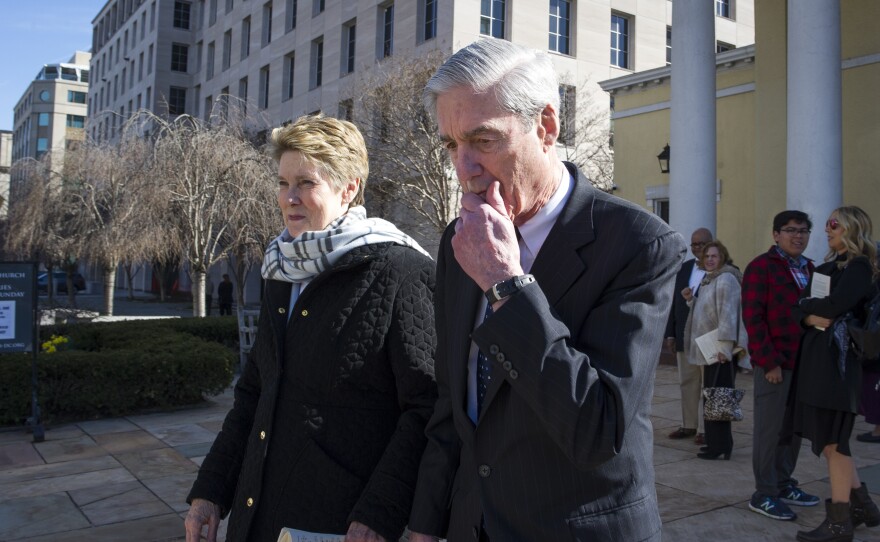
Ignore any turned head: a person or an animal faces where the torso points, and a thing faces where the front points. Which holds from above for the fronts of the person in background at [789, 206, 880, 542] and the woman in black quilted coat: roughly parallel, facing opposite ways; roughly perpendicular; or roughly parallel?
roughly perpendicular

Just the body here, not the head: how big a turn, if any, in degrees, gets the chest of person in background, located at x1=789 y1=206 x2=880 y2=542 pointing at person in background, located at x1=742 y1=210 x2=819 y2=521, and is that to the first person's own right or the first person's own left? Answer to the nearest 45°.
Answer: approximately 45° to the first person's own right

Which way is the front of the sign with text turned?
toward the camera

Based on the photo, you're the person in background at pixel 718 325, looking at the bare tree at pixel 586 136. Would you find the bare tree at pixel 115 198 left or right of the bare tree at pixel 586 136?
left

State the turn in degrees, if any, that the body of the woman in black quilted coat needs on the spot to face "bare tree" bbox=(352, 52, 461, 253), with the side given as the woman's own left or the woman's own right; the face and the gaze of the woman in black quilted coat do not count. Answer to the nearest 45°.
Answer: approximately 135° to the woman's own right

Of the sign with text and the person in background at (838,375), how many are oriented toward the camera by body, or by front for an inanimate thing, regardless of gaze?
1

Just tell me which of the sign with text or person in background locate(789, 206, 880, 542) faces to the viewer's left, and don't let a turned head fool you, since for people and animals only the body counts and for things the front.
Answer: the person in background

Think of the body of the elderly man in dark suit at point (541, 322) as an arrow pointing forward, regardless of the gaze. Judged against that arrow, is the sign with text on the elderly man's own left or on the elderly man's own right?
on the elderly man's own right

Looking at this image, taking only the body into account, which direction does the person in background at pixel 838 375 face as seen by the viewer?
to the viewer's left

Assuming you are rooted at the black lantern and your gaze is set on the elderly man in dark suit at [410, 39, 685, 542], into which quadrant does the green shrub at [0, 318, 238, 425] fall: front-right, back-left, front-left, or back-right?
front-right

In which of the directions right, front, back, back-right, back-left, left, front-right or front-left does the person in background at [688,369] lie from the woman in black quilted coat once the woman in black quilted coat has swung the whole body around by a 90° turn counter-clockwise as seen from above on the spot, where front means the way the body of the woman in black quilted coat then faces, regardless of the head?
left

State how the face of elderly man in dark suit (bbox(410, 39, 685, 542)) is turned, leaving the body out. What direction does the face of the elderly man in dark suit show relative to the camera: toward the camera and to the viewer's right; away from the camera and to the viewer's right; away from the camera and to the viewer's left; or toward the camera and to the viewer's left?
toward the camera and to the viewer's left

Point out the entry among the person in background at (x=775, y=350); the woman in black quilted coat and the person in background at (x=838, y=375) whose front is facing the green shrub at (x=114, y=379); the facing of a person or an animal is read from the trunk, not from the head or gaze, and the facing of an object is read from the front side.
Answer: the person in background at (x=838, y=375)

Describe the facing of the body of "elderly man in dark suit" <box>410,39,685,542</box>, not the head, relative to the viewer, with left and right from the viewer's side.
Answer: facing the viewer and to the left of the viewer

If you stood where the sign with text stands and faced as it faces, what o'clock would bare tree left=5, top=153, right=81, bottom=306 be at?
The bare tree is roughly at 6 o'clock from the sign with text.

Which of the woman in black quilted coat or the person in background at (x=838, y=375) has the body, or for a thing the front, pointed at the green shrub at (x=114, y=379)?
the person in background
